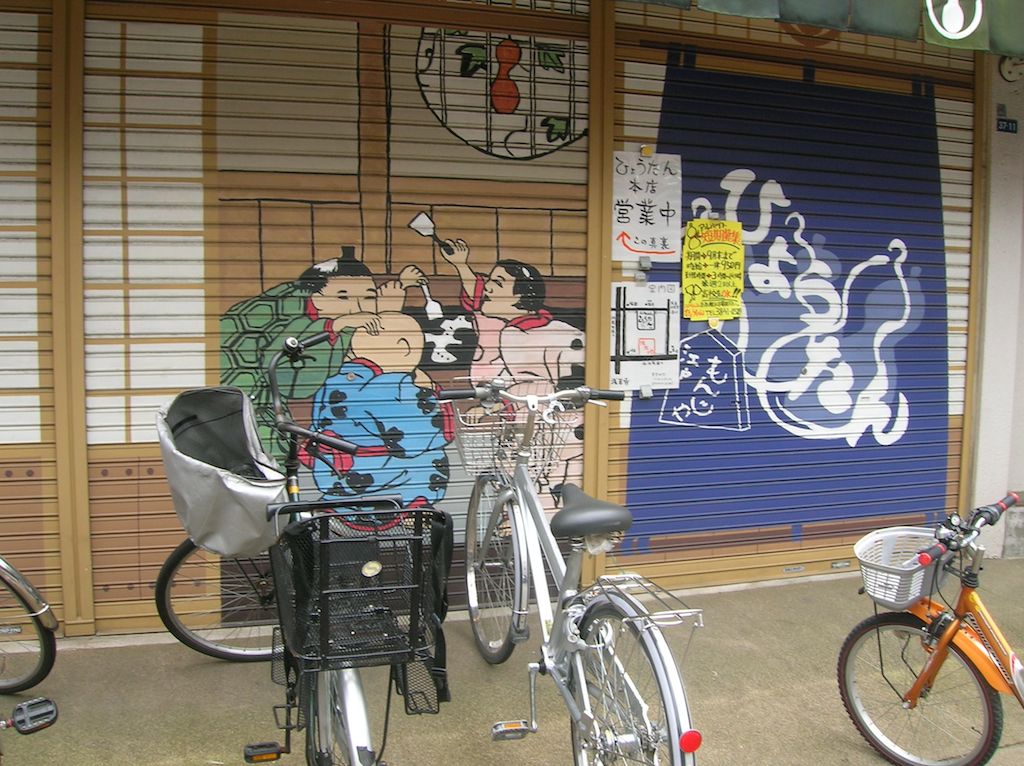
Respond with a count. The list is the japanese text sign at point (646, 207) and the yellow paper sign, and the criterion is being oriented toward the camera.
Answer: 2

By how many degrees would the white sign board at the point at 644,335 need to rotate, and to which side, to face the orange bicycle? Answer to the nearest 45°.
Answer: approximately 45° to its left

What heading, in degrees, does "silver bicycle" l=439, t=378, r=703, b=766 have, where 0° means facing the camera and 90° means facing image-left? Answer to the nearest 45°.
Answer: approximately 135°

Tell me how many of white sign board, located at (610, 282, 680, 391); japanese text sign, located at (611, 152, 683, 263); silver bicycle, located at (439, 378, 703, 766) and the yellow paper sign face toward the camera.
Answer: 3

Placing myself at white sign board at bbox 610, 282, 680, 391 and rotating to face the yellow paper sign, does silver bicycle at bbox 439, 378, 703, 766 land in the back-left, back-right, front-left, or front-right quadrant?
back-right

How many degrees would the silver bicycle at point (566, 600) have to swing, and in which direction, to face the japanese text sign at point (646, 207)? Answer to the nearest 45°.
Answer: approximately 45° to its right

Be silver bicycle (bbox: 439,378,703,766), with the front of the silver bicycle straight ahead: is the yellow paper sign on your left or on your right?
on your right

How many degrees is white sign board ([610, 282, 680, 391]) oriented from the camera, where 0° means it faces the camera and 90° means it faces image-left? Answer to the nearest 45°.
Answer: approximately 0°
